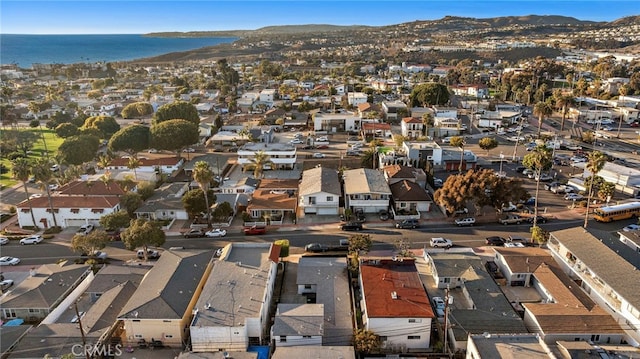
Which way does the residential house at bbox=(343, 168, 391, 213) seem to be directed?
toward the camera

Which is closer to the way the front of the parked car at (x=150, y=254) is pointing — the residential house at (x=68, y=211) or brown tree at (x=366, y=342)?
the brown tree

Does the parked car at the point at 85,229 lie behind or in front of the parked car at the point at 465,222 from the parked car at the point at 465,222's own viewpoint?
in front

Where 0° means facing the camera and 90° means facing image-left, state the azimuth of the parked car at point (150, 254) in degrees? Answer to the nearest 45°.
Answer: approximately 270°

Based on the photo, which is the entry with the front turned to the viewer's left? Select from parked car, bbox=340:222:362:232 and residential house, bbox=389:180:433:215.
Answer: the parked car

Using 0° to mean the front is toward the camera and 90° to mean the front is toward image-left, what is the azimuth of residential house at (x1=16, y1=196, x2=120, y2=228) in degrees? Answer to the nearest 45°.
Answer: approximately 0°

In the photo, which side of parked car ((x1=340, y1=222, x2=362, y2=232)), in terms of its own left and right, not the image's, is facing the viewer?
left

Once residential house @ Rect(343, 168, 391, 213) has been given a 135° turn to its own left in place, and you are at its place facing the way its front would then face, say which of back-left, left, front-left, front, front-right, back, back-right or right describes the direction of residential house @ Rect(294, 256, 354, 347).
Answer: back-right

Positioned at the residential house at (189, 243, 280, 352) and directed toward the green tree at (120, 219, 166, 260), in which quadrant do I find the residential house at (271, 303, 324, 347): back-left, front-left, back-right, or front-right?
back-right

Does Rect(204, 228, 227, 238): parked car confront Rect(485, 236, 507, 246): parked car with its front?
no

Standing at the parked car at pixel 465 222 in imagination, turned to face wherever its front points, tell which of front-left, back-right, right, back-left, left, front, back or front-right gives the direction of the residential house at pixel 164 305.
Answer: front-left

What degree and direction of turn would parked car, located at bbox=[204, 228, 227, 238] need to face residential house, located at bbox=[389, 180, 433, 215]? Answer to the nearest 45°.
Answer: approximately 180°

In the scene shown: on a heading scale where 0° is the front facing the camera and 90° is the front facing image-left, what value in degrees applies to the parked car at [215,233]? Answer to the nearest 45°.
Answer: approximately 90°

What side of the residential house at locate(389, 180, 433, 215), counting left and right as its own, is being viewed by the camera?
front

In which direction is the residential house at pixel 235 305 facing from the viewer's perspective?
away from the camera

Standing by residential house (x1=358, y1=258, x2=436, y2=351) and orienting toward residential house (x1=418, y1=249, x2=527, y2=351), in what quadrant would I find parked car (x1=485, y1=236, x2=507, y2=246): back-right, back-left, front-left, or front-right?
front-left

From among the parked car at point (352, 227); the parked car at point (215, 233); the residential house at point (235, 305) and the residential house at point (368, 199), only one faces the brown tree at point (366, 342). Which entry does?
the residential house at point (368, 199)

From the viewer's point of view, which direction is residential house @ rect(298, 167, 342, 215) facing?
toward the camera

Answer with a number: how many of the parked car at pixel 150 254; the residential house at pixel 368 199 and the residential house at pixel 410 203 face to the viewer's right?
1
